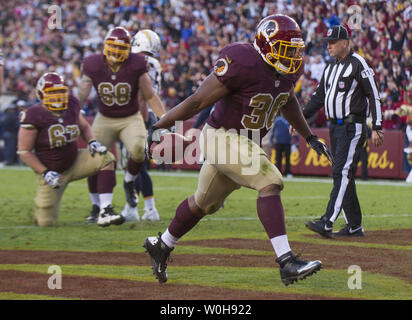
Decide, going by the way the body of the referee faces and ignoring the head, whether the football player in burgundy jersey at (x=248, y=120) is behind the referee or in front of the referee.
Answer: in front

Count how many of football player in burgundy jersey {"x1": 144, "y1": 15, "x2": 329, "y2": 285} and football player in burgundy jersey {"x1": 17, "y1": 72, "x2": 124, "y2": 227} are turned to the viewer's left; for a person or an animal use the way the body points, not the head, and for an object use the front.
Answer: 0

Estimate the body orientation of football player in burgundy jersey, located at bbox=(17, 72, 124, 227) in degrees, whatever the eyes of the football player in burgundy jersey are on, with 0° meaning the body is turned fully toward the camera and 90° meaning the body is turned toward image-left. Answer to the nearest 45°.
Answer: approximately 315°

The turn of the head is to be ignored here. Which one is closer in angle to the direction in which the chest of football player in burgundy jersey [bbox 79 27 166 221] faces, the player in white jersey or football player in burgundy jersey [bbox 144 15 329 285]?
the football player in burgundy jersey

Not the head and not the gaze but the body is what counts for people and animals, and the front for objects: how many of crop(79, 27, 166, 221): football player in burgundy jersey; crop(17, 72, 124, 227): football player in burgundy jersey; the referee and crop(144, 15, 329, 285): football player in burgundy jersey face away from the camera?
0

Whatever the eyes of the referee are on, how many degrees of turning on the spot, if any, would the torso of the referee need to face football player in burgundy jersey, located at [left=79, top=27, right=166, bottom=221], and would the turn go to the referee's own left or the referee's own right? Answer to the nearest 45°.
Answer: approximately 45° to the referee's own right

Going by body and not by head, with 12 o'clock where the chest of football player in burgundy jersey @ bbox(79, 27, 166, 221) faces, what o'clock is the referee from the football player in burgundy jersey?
The referee is roughly at 10 o'clock from the football player in burgundy jersey.

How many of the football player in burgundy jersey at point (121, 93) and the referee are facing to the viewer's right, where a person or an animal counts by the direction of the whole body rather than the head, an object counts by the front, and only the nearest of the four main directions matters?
0

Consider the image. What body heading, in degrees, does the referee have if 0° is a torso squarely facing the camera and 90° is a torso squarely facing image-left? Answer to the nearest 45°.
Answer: approximately 45°

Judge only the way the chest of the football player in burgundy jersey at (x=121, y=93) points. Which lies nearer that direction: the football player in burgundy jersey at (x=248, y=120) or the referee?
the football player in burgundy jersey

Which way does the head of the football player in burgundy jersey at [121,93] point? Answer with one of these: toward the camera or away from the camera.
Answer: toward the camera

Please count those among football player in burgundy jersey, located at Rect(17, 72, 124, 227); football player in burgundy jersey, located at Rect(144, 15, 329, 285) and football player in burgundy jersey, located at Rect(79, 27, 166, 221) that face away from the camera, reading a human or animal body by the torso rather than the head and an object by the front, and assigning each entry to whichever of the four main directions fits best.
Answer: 0

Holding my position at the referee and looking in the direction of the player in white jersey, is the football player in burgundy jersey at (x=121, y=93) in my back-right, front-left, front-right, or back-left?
front-left

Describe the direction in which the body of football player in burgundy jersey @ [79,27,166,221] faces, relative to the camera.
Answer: toward the camera

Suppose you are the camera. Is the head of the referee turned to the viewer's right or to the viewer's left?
to the viewer's left
